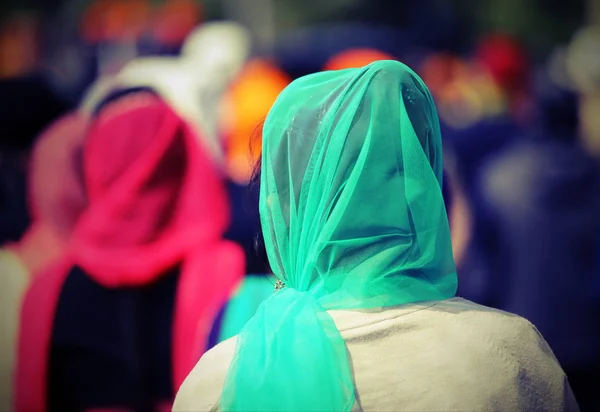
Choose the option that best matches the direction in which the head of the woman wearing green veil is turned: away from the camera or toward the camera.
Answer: away from the camera

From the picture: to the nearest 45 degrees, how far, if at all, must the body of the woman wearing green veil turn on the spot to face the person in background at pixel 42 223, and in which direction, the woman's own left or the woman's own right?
approximately 45° to the woman's own left

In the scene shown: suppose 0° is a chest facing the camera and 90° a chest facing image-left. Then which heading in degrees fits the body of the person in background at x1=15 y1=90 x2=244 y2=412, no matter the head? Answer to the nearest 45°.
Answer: approximately 180°

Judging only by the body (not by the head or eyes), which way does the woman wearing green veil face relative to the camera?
away from the camera

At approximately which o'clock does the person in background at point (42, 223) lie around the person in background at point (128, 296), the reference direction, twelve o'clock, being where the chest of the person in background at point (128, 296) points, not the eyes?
the person in background at point (42, 223) is roughly at 11 o'clock from the person in background at point (128, 296).

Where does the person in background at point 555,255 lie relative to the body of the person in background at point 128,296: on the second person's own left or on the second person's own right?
on the second person's own right

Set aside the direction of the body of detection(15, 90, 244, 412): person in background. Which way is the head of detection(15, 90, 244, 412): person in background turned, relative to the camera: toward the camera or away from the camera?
away from the camera

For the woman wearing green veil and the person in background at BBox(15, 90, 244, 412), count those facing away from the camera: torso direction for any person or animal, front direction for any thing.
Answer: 2

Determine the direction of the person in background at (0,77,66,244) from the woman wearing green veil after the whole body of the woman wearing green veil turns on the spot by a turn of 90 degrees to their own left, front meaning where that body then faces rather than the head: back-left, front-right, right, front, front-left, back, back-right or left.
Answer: front-right
